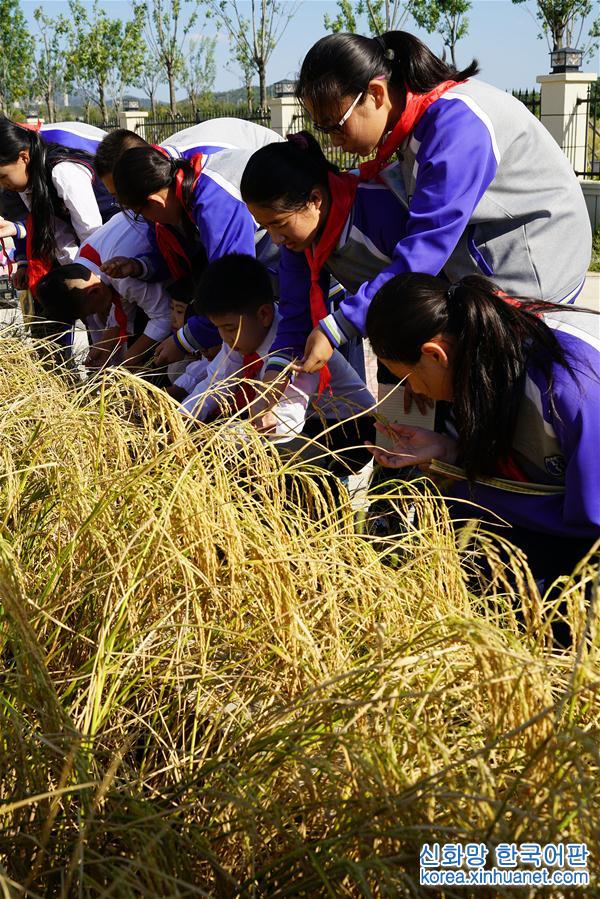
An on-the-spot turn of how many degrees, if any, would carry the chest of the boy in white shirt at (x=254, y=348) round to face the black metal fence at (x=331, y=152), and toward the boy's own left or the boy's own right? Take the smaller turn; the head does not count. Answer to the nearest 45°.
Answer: approximately 135° to the boy's own right

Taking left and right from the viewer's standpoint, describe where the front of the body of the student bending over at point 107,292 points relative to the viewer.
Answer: facing the viewer and to the left of the viewer

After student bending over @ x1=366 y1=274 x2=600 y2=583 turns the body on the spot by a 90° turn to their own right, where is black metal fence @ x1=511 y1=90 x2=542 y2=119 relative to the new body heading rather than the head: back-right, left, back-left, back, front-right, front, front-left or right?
front

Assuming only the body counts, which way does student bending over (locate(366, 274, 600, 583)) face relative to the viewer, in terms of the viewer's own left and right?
facing to the left of the viewer

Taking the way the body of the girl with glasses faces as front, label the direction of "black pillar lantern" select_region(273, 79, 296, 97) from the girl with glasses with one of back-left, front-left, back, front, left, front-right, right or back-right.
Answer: right

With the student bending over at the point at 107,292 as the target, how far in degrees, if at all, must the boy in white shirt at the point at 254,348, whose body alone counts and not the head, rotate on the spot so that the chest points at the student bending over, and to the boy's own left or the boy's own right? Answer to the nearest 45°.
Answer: approximately 90° to the boy's own right

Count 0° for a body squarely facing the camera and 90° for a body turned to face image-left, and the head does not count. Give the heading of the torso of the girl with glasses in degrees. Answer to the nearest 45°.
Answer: approximately 90°

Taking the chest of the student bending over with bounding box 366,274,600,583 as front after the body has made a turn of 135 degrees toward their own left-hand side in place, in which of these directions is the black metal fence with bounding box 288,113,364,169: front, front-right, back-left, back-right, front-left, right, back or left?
back-left

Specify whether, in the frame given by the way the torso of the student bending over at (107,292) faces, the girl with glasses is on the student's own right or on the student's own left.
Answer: on the student's own left

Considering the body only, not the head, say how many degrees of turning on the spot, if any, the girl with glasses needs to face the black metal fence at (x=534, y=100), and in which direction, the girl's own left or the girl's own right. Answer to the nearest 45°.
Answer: approximately 90° to the girl's own right

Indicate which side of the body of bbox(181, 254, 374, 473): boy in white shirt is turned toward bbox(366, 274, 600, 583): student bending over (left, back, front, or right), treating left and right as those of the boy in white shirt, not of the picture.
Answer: left
